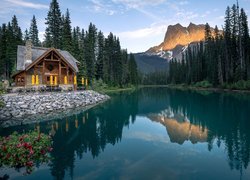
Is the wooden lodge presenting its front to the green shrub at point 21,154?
yes

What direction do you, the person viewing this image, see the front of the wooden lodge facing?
facing the viewer
